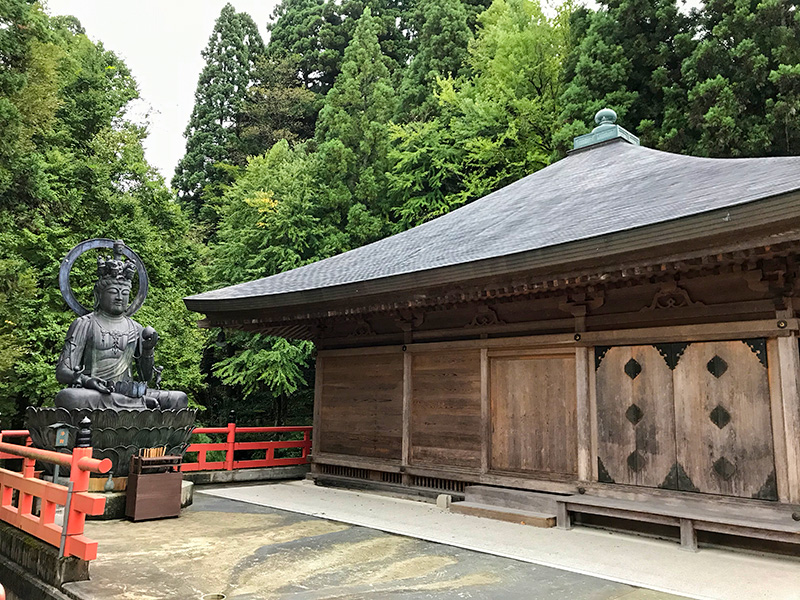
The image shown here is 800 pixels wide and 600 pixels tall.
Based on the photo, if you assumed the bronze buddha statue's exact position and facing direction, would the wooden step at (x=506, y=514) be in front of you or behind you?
in front

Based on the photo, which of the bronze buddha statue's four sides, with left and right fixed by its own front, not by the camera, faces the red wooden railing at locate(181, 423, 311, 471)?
left

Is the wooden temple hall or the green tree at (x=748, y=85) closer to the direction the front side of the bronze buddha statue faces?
the wooden temple hall

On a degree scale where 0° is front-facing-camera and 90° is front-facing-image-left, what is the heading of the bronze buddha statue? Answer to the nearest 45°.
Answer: approximately 315°

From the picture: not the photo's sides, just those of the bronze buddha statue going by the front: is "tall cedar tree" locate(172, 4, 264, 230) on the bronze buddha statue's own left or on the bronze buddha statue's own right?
on the bronze buddha statue's own left

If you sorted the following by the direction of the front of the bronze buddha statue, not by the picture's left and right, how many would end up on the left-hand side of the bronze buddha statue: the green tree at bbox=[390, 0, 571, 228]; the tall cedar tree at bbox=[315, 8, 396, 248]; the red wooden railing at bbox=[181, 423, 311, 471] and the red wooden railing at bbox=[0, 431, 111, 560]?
3

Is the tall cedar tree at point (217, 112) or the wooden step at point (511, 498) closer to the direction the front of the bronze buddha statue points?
the wooden step

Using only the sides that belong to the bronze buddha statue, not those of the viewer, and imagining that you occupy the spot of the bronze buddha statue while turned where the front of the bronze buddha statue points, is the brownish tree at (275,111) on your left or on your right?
on your left

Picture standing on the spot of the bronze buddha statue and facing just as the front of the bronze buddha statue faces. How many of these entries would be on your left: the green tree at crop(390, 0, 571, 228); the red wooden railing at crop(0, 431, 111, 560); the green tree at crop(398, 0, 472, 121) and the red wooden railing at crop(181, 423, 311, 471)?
3

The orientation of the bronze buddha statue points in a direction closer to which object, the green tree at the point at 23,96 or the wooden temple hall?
the wooden temple hall

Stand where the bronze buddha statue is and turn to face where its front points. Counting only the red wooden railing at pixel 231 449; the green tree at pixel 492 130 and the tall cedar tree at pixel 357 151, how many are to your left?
3

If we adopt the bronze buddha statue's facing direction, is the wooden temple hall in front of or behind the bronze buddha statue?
in front

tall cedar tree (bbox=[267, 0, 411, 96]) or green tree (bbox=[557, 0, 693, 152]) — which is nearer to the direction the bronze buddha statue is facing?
the green tree

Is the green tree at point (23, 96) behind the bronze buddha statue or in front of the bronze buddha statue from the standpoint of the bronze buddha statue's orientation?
behind

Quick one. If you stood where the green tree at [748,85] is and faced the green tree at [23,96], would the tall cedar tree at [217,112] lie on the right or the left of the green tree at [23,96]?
right
